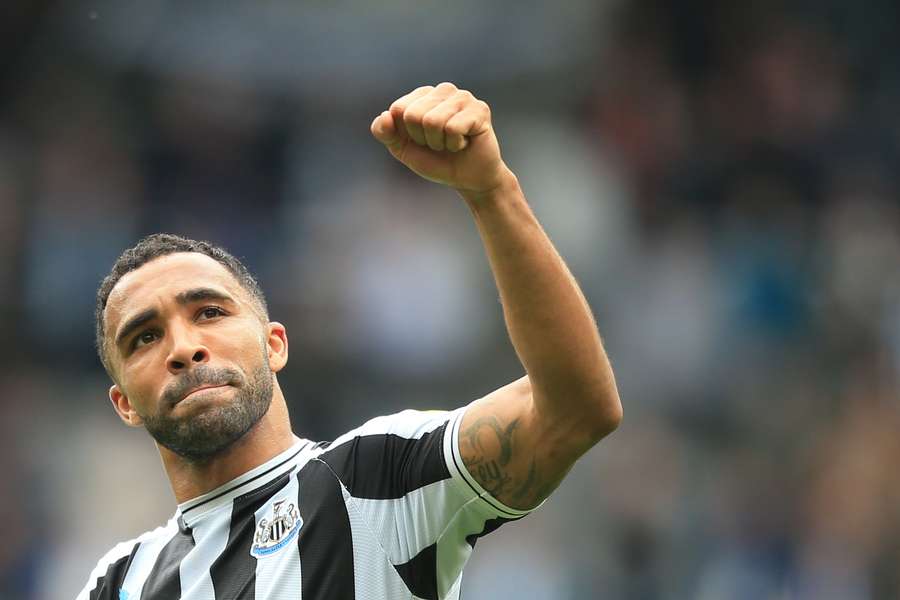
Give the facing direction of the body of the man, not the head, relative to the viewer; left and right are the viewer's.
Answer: facing the viewer and to the left of the viewer
